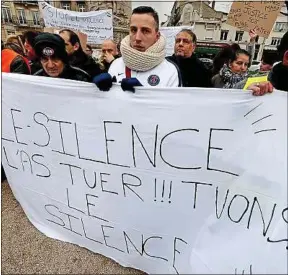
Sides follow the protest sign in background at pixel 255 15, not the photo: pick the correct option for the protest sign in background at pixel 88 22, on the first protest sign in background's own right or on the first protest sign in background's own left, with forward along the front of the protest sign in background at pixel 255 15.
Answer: on the first protest sign in background's own right

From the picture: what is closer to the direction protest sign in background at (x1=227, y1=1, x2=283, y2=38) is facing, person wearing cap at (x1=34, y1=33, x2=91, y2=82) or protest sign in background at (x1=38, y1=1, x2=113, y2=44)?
the person wearing cap

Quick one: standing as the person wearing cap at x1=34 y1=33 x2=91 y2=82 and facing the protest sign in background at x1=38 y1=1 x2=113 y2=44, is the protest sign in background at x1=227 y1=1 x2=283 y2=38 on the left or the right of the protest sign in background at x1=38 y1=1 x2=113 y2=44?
right

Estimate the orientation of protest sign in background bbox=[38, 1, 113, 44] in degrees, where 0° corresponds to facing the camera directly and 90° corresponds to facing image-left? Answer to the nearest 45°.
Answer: approximately 0°

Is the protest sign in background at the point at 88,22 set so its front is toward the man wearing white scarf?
yes

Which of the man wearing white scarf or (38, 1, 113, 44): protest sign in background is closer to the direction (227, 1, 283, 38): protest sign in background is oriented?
the man wearing white scarf

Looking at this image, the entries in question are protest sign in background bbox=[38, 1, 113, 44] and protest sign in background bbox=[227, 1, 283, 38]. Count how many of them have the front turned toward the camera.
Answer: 2
